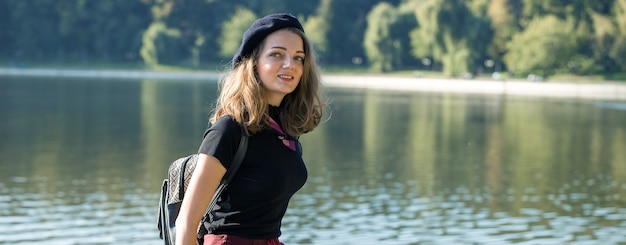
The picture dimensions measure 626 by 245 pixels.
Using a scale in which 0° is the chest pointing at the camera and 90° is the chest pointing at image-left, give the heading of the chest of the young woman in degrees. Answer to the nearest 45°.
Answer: approximately 315°
